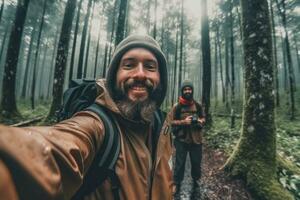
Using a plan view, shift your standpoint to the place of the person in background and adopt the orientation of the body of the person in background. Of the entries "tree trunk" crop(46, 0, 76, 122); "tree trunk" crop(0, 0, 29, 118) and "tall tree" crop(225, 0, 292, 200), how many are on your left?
1

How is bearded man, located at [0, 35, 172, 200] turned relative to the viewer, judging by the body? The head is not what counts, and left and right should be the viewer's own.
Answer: facing the viewer

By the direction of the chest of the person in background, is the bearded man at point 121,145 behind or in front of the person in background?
in front

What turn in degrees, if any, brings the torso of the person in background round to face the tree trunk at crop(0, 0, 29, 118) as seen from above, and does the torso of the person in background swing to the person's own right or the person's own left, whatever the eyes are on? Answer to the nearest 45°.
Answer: approximately 90° to the person's own right

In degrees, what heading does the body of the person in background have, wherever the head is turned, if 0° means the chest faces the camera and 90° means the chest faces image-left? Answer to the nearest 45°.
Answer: approximately 0°

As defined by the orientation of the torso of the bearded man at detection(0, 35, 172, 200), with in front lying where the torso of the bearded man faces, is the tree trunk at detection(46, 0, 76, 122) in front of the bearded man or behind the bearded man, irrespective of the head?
behind

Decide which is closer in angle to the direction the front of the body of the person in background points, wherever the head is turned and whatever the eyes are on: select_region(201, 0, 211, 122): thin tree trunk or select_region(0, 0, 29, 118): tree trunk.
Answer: the tree trunk

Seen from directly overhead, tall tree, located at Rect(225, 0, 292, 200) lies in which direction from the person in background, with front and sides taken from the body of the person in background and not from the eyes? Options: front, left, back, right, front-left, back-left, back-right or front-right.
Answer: left

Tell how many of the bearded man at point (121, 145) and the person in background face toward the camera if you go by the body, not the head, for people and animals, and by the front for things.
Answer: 2
